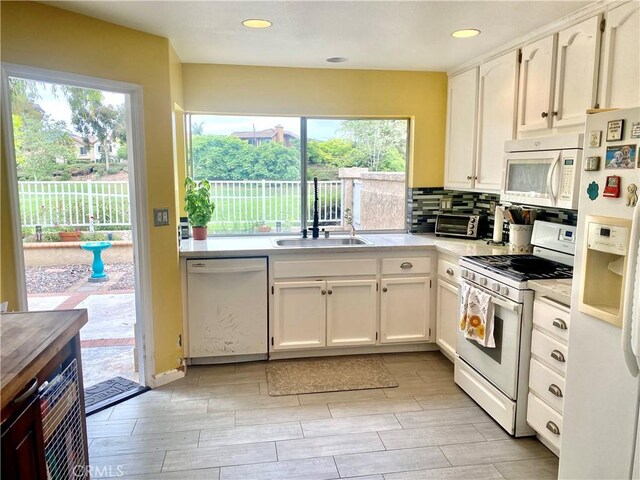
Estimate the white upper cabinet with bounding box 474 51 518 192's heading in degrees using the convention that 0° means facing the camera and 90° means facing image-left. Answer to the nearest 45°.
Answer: approximately 45°

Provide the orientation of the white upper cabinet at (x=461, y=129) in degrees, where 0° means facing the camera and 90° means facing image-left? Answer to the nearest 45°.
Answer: approximately 45°

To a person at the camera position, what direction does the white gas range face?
facing the viewer and to the left of the viewer

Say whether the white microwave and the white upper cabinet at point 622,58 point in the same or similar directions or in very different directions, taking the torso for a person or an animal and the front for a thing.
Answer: same or similar directions

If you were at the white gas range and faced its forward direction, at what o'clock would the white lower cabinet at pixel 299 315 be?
The white lower cabinet is roughly at 2 o'clock from the white gas range.

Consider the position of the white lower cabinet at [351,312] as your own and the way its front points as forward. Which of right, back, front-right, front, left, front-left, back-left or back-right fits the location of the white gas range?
front-left

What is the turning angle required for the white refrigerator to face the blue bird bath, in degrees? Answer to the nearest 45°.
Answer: approximately 45° to its right

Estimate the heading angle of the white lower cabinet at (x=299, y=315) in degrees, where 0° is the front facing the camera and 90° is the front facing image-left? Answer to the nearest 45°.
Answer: approximately 0°

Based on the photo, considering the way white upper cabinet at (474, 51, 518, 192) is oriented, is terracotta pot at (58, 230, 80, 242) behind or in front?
in front

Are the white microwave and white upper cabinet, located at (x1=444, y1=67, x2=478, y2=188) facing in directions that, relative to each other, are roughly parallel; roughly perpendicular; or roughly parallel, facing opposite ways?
roughly parallel
